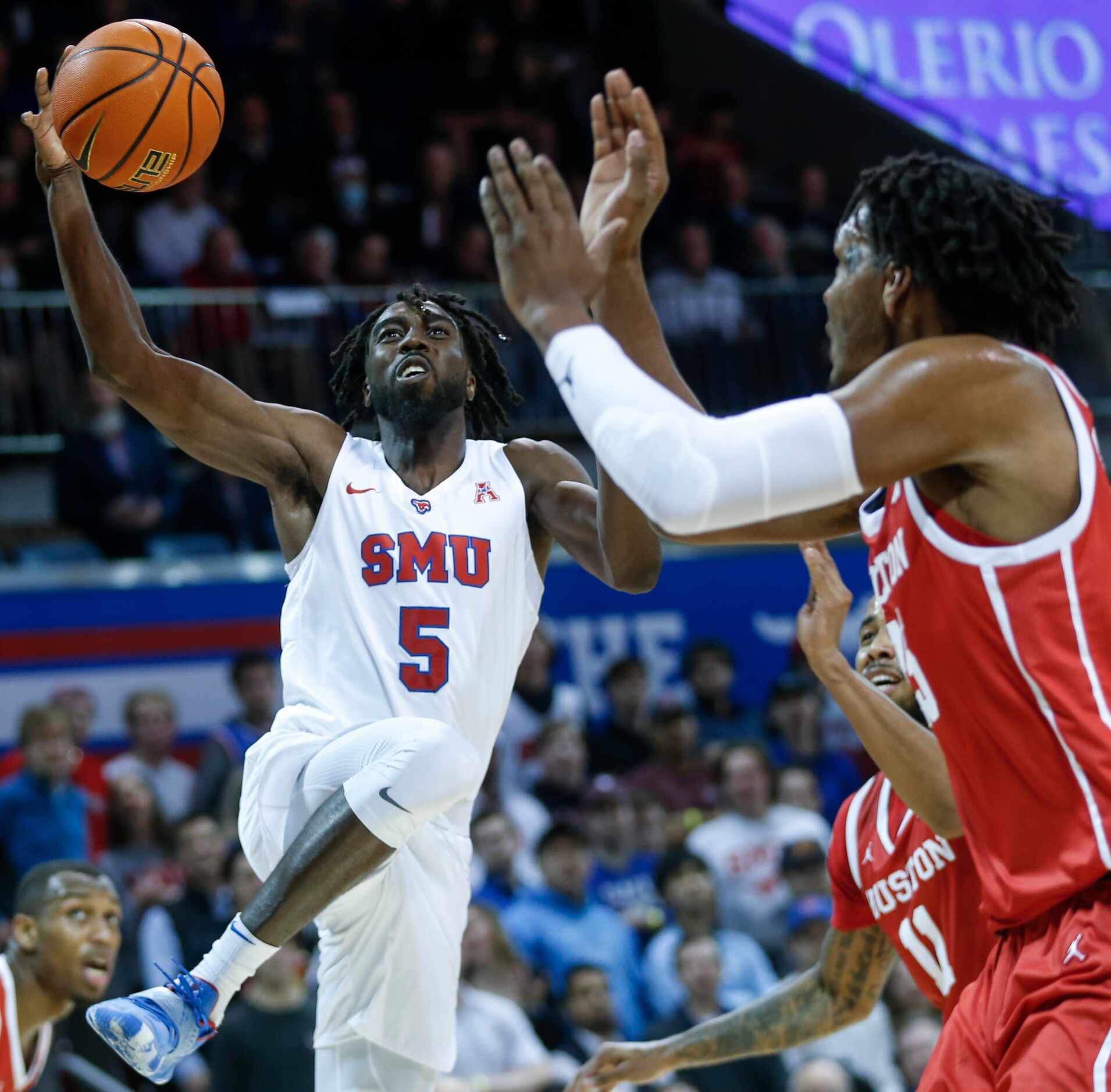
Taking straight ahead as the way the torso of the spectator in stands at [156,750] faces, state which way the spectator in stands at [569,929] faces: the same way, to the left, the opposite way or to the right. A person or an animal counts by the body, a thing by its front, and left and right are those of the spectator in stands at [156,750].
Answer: the same way

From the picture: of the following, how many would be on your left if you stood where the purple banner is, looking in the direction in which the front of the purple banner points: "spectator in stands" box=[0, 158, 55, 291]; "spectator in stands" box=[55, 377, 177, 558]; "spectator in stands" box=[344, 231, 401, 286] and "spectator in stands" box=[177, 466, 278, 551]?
0

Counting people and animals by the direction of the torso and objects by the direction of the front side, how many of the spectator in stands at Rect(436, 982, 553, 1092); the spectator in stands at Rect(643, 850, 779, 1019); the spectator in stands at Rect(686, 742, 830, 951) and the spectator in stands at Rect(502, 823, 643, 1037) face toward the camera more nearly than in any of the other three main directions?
4

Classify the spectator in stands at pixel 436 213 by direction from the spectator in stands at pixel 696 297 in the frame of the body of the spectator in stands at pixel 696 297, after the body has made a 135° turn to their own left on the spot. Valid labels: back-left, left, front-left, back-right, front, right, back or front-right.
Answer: back-left

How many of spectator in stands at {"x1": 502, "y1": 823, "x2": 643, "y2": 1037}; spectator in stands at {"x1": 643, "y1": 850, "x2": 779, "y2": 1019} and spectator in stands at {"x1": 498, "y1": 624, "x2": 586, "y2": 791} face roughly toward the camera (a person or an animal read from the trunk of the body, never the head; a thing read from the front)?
3

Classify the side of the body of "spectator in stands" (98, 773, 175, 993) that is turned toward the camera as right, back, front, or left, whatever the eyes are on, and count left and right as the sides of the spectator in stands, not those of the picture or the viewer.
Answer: front

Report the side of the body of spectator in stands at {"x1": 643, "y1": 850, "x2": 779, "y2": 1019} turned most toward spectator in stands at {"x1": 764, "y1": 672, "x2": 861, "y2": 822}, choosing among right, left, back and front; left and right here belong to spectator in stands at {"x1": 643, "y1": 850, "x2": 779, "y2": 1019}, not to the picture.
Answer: back

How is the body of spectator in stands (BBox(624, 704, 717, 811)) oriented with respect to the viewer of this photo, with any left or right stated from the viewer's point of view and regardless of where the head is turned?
facing the viewer

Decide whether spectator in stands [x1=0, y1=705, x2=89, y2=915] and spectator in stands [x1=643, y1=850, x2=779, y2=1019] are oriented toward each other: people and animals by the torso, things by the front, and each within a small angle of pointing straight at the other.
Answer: no

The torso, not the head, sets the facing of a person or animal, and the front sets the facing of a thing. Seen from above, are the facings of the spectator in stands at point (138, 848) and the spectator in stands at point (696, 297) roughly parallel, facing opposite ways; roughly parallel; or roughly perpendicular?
roughly parallel

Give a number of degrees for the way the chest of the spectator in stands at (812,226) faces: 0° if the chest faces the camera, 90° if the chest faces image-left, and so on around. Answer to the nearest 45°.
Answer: approximately 0°

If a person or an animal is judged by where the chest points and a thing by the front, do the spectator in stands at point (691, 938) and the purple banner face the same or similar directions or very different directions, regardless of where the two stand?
same or similar directions

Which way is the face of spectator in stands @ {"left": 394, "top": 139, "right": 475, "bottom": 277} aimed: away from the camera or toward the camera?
toward the camera

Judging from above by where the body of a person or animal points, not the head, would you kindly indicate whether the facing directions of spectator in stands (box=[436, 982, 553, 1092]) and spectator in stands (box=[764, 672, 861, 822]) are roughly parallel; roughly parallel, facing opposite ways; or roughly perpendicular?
roughly parallel

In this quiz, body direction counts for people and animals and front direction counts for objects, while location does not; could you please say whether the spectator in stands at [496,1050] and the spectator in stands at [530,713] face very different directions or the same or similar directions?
same or similar directions

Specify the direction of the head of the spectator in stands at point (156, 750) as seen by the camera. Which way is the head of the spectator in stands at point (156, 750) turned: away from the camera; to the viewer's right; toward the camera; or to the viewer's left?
toward the camera

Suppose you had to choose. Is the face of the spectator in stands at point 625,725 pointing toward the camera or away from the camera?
toward the camera
